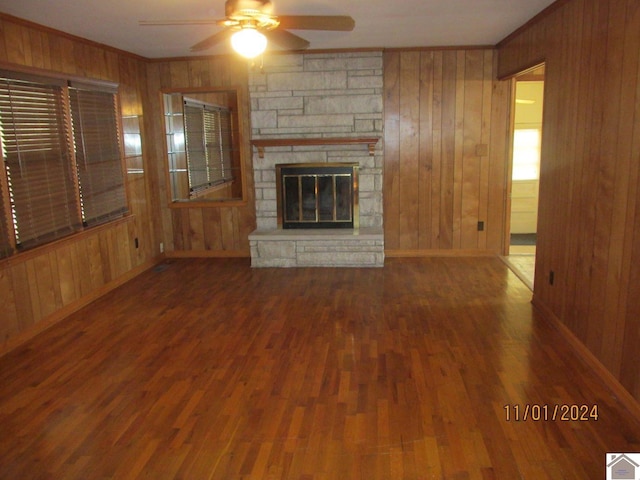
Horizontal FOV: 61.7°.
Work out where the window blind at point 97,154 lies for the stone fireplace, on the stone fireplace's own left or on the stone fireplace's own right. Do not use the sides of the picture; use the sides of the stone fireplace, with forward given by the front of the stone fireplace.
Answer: on the stone fireplace's own right

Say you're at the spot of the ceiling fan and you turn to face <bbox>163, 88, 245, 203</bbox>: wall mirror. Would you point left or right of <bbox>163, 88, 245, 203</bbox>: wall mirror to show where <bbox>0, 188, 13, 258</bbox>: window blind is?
left

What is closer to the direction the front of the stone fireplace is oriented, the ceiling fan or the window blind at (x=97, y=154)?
the ceiling fan

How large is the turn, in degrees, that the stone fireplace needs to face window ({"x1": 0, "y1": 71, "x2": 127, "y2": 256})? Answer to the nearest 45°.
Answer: approximately 45° to its right

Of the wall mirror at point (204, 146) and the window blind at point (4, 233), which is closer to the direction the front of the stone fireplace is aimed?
the window blind

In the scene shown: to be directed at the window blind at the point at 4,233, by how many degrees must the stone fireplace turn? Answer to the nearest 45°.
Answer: approximately 45° to its right

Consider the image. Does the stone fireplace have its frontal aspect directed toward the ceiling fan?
yes

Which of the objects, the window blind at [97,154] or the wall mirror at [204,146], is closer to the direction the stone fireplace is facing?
the window blind

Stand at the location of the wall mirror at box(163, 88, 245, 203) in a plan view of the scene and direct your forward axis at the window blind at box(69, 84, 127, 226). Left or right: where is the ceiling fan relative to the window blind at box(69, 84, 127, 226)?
left

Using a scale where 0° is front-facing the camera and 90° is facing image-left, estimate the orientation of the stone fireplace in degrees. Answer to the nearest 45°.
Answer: approximately 0°
